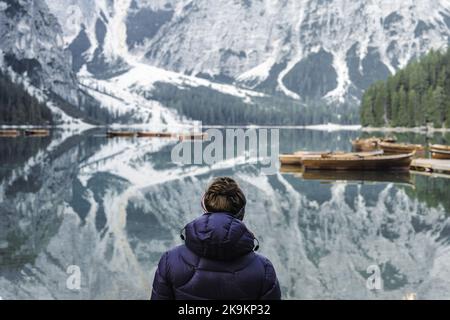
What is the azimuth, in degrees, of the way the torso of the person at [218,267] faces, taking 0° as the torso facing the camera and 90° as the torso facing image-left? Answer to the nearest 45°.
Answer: approximately 180°
